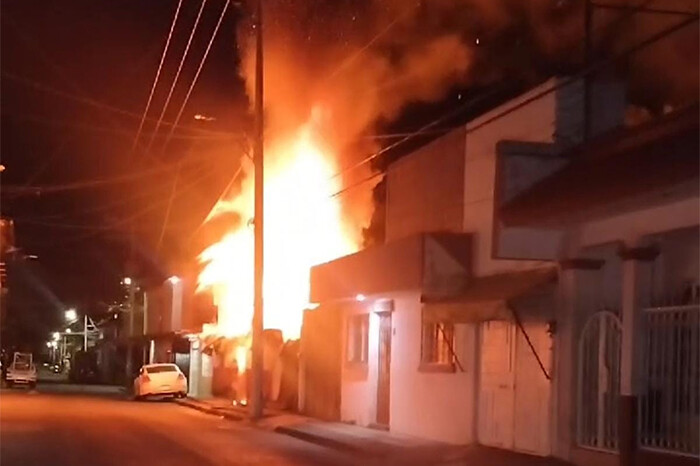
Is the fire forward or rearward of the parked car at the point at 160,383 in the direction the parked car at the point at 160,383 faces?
rearward

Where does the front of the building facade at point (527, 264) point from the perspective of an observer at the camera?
facing the viewer and to the left of the viewer

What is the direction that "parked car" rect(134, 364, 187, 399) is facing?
away from the camera

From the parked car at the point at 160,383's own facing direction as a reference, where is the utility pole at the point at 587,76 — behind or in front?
behind

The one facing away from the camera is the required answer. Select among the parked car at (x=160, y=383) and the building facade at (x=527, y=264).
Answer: the parked car

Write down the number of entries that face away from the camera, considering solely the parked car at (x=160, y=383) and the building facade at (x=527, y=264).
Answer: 1
